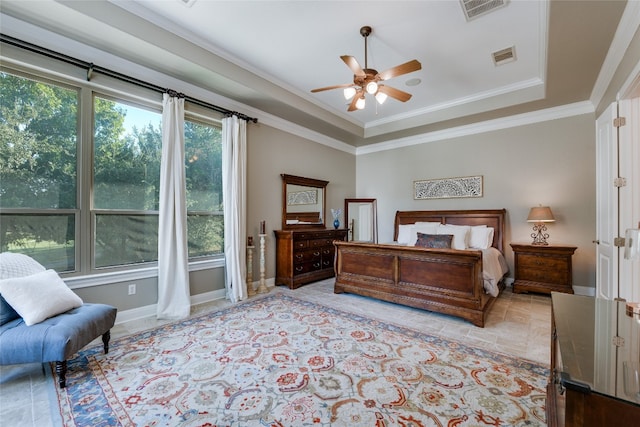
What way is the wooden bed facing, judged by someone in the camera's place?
facing the viewer and to the left of the viewer

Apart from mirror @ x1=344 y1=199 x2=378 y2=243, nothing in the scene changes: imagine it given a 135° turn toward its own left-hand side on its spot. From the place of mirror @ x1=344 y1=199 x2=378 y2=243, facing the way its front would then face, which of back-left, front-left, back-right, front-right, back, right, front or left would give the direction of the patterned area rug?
back-right

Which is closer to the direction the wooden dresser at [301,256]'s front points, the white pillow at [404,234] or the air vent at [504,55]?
the air vent

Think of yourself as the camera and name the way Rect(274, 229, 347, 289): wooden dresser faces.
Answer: facing the viewer and to the right of the viewer

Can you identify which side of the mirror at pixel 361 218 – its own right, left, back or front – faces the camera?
front

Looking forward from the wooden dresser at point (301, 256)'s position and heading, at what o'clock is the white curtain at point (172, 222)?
The white curtain is roughly at 3 o'clock from the wooden dresser.

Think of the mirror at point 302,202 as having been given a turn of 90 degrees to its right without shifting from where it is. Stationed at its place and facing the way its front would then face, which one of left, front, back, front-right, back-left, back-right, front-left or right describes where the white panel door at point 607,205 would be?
left

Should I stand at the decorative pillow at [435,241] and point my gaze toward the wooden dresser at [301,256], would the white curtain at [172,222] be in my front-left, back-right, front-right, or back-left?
front-left

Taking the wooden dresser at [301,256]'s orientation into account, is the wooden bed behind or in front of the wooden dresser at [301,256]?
in front

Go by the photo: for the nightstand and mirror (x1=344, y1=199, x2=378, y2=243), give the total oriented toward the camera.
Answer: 2

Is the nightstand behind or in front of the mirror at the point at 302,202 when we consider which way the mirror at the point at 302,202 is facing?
in front

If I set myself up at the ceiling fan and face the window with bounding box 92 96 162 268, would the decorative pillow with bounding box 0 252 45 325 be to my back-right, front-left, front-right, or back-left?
front-left
